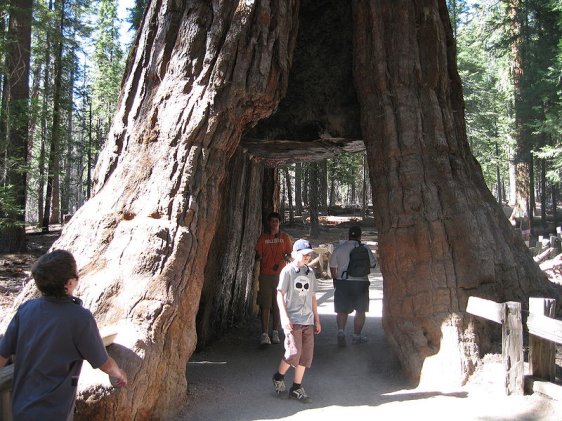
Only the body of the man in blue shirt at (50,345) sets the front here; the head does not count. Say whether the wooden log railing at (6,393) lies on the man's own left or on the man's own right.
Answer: on the man's own left

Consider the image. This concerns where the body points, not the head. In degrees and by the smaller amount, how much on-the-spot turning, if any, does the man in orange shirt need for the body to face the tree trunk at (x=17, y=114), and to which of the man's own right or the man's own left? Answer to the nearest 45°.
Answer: approximately 135° to the man's own right

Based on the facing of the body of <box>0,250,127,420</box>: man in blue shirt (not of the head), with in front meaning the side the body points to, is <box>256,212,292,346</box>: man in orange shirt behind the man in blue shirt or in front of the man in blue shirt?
in front

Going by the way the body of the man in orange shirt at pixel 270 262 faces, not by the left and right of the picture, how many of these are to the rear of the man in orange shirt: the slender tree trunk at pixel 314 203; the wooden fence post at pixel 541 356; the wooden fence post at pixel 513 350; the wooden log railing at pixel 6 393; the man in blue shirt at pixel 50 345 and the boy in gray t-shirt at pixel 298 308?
1

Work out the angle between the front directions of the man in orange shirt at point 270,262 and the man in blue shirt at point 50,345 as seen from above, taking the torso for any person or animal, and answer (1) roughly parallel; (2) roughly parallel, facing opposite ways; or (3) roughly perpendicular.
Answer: roughly parallel, facing opposite ways

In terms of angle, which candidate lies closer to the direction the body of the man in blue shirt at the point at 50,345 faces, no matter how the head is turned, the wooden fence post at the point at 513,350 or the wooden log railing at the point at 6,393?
the wooden fence post

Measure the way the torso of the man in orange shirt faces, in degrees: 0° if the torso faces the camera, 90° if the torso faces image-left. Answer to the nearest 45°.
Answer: approximately 0°

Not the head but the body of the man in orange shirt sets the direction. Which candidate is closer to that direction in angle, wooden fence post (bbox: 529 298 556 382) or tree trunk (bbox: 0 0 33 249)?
the wooden fence post

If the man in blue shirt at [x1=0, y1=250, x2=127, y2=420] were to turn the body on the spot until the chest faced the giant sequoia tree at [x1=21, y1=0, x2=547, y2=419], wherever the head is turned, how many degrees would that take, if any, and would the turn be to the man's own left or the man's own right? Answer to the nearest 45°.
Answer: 0° — they already face it

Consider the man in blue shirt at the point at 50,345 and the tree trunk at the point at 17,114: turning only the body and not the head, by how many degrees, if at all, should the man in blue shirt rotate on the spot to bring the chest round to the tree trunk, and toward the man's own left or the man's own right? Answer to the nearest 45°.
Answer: approximately 45° to the man's own left

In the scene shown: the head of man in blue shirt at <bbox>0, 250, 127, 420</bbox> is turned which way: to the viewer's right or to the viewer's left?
to the viewer's right

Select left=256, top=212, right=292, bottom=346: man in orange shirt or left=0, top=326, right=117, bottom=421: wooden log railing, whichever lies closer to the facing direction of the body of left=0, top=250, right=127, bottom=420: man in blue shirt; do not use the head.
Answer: the man in orange shirt

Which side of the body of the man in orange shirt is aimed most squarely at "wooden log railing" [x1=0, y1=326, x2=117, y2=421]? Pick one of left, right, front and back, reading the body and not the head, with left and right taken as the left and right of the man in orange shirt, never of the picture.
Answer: front

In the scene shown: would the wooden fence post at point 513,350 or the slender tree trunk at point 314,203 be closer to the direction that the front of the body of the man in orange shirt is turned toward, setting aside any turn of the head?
the wooden fence post

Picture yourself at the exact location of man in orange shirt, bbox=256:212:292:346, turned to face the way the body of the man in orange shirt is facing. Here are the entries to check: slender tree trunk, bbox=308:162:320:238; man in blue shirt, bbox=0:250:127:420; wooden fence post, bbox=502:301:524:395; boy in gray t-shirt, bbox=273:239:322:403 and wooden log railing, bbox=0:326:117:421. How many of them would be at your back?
1

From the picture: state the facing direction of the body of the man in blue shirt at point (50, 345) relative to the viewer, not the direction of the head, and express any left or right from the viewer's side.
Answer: facing away from the viewer and to the right of the viewer

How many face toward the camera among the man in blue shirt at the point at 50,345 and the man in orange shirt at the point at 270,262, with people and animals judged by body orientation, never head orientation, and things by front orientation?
1

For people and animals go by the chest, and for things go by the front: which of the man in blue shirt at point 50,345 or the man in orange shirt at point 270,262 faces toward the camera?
the man in orange shirt

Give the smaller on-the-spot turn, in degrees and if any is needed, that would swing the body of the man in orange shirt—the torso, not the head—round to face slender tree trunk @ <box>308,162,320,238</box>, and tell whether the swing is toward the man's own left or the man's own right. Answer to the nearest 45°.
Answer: approximately 180°
